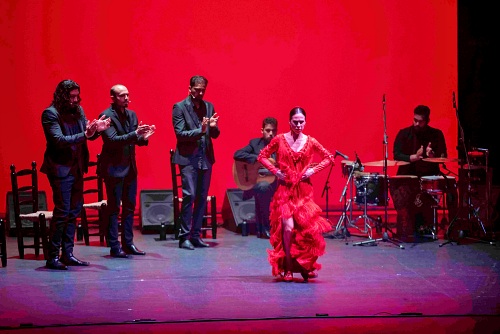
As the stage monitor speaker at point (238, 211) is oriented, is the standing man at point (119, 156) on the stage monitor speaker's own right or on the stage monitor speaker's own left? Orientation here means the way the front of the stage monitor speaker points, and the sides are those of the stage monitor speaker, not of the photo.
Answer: on the stage monitor speaker's own right

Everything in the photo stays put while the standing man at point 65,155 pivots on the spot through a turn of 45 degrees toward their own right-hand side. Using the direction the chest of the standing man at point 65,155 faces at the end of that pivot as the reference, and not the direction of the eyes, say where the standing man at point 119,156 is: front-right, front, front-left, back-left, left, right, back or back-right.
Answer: back-left

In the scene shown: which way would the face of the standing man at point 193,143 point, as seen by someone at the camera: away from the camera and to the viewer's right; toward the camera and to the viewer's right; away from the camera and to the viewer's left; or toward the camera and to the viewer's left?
toward the camera and to the viewer's right

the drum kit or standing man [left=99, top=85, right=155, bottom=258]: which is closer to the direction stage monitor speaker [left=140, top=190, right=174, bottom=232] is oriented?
the standing man

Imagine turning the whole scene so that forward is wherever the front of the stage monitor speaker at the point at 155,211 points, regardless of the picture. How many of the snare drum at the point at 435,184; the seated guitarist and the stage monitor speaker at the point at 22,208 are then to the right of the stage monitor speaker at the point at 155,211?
1

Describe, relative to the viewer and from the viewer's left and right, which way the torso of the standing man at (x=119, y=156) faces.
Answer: facing the viewer and to the right of the viewer

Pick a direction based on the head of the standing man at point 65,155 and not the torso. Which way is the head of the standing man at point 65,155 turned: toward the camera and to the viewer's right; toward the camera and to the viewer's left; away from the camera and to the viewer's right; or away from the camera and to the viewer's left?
toward the camera and to the viewer's right

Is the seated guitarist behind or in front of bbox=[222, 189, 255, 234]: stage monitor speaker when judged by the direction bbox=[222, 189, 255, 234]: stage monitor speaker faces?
in front

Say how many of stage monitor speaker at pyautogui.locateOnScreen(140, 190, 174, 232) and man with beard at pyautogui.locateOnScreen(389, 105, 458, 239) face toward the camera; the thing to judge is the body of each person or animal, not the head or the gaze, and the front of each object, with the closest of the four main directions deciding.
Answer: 2

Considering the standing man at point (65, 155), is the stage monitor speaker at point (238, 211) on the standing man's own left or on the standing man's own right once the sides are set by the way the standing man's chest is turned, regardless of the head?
on the standing man's own left

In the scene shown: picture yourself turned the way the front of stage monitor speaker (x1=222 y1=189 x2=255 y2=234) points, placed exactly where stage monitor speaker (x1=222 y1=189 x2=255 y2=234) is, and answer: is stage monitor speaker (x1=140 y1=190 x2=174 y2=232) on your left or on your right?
on your right

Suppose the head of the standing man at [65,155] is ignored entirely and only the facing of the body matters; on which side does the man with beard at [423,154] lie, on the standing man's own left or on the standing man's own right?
on the standing man's own left

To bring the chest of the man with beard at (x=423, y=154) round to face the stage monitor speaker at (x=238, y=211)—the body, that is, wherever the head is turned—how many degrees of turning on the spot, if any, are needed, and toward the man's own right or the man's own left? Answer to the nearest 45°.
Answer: approximately 90° to the man's own right

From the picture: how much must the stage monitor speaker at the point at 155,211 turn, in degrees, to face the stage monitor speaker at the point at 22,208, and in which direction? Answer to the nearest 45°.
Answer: approximately 90° to its right
